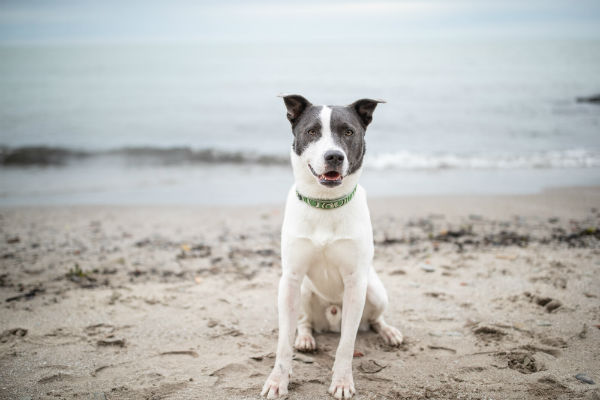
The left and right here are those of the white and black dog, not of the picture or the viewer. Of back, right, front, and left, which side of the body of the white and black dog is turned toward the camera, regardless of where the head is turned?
front

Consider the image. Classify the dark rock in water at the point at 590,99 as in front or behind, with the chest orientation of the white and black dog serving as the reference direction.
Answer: behind

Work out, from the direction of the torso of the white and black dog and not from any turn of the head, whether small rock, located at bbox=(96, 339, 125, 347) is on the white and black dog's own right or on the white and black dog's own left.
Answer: on the white and black dog's own right

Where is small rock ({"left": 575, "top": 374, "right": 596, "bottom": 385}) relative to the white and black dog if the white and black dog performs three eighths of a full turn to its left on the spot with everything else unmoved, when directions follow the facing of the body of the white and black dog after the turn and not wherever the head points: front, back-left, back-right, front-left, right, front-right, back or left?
front-right
